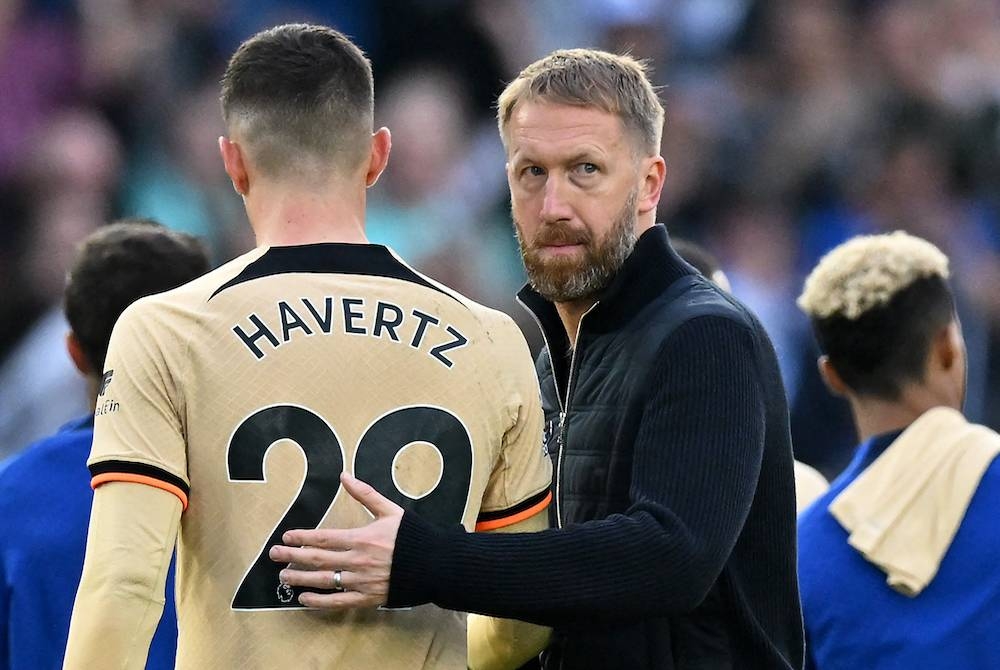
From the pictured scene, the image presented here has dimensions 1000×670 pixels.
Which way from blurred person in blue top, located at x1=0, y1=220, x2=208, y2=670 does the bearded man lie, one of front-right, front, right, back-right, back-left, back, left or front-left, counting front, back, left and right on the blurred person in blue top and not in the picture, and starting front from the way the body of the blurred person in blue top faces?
back-right

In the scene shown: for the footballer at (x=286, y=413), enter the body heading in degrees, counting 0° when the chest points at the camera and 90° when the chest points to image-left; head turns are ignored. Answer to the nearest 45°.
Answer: approximately 180°

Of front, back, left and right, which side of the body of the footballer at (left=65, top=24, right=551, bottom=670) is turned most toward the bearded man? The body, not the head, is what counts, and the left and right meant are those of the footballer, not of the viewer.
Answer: right

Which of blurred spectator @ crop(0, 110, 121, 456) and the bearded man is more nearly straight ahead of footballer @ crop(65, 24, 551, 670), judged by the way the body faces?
the blurred spectator

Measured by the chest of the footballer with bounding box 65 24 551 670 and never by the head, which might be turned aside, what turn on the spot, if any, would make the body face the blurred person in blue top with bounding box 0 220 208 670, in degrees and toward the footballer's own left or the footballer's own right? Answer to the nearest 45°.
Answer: approximately 45° to the footballer's own left

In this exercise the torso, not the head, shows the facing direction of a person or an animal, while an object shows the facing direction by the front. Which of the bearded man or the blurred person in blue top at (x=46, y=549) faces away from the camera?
the blurred person in blue top

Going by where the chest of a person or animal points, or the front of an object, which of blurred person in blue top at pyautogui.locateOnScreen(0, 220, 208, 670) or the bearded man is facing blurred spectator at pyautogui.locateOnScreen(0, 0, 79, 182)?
blurred person in blue top at pyautogui.locateOnScreen(0, 220, 208, 670)

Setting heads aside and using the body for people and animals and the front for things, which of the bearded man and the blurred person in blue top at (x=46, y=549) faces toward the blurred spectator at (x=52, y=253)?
the blurred person in blue top at (x=46, y=549)

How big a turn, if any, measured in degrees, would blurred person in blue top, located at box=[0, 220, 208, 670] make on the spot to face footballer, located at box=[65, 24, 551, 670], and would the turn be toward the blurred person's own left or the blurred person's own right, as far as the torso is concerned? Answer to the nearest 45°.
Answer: approximately 135° to the blurred person's own right

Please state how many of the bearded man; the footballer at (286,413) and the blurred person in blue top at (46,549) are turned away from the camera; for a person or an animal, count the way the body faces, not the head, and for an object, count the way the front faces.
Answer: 2

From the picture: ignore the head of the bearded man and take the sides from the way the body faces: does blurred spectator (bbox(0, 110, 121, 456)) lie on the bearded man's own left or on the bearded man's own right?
on the bearded man's own right

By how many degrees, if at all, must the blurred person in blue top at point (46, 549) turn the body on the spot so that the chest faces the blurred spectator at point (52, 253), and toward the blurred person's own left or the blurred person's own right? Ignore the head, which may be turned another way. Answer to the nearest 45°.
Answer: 0° — they already face them

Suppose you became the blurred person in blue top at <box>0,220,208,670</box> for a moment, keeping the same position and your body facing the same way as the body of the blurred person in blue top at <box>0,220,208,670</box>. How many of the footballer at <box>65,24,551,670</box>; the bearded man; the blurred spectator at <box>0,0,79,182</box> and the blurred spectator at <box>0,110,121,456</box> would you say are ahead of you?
2

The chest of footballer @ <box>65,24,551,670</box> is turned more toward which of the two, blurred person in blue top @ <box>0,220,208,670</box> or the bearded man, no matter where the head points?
the blurred person in blue top

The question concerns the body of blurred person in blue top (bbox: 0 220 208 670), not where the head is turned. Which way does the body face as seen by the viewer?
away from the camera

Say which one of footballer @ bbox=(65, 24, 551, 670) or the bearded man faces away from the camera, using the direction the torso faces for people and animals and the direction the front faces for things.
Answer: the footballer

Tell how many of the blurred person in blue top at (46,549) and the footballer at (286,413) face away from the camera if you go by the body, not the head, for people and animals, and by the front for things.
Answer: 2
